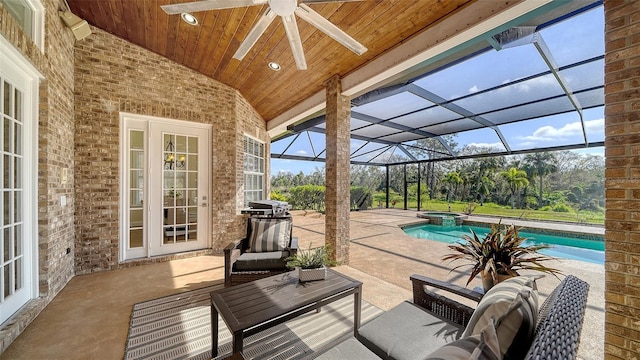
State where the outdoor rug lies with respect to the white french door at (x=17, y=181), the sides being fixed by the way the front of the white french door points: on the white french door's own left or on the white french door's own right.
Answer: on the white french door's own right

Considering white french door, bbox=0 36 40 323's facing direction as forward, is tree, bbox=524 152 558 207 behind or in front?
in front

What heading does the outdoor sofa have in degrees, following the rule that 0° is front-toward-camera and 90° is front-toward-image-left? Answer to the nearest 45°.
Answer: approximately 135°

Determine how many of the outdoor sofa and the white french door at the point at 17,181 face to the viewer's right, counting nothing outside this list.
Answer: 1

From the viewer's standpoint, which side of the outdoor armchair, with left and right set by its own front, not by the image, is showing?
front

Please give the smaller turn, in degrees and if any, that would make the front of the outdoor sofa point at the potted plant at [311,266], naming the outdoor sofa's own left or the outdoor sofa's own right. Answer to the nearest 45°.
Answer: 0° — it already faces it

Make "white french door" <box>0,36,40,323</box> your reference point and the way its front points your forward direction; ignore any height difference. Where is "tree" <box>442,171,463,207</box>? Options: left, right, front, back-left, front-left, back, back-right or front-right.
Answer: front

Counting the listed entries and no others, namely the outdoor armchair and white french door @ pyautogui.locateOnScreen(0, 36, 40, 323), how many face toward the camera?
1

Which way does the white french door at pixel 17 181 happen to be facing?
to the viewer's right

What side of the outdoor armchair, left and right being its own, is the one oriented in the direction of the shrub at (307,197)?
back

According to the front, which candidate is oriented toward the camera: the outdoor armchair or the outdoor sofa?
the outdoor armchair

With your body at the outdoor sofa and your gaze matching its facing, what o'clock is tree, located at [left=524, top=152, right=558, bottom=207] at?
The tree is roughly at 2 o'clock from the outdoor sofa.

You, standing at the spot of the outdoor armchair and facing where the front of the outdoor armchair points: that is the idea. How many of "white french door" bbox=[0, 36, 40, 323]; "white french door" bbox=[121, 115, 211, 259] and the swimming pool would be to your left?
1

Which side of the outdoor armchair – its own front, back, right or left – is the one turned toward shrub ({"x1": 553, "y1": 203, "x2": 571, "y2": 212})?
left

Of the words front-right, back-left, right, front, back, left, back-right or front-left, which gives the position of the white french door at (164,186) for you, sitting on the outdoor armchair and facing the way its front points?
back-right

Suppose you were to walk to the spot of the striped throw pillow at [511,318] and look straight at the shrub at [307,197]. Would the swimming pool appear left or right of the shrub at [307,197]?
right

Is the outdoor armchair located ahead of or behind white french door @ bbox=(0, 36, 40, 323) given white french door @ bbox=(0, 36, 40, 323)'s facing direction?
ahead
